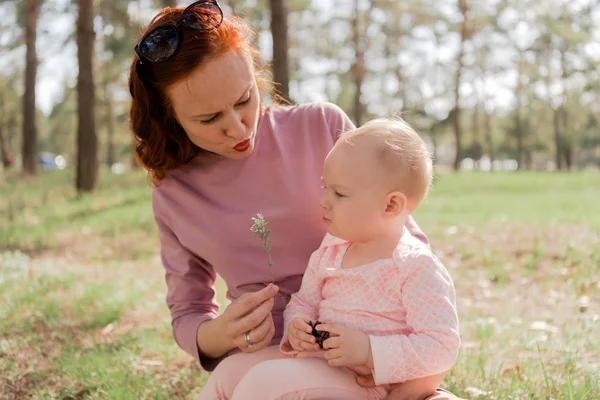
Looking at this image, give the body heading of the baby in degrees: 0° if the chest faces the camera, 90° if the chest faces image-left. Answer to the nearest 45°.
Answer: approximately 45°

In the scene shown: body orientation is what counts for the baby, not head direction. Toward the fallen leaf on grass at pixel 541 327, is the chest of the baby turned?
no

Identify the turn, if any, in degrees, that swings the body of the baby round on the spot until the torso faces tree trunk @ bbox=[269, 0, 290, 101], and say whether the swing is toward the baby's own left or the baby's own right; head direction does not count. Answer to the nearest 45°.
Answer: approximately 135° to the baby's own right

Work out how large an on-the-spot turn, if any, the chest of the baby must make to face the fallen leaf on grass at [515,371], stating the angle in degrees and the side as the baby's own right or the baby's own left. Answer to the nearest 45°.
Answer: approximately 180°

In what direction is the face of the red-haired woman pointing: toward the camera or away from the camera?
toward the camera

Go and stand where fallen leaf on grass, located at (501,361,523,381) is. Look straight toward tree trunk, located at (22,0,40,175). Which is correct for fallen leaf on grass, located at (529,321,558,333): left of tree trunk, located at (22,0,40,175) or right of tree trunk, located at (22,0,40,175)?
right

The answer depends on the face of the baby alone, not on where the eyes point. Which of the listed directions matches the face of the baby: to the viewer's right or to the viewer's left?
to the viewer's left

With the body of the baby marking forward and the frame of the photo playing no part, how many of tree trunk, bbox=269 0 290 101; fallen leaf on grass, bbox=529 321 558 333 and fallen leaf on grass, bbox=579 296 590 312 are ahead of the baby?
0

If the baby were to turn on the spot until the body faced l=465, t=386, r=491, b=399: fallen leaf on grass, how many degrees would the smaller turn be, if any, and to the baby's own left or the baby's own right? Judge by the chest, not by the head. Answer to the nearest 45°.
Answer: approximately 180°

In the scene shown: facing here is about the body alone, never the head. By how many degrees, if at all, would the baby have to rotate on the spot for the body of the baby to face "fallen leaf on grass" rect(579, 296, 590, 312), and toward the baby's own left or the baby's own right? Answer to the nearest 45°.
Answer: approximately 180°
